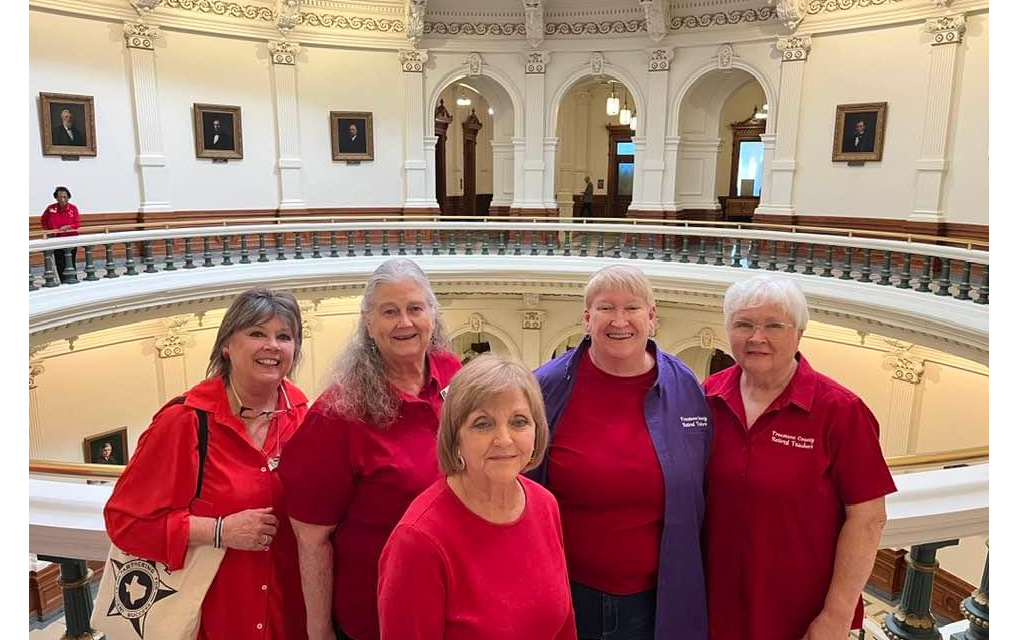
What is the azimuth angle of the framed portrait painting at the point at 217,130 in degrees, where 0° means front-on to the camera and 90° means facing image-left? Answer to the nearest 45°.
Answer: approximately 0°

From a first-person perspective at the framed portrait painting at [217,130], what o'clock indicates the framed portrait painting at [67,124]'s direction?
the framed portrait painting at [67,124] is roughly at 2 o'clock from the framed portrait painting at [217,130].

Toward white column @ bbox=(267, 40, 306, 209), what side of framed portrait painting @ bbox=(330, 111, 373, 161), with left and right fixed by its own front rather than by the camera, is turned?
right

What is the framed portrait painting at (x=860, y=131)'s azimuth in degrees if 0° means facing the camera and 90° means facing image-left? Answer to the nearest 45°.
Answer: approximately 0°

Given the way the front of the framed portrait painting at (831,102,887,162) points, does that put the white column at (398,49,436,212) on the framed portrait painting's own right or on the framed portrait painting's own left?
on the framed portrait painting's own right

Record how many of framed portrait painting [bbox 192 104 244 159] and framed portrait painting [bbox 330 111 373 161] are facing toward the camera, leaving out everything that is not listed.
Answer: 2

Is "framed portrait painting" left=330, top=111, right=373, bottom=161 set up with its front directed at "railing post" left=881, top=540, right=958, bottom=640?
yes

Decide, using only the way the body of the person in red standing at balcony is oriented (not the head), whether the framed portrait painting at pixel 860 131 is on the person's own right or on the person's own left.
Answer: on the person's own left

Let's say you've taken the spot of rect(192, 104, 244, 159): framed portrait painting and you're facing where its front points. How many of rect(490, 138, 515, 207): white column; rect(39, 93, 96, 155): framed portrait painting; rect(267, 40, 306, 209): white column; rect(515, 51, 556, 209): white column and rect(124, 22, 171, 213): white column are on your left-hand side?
3
